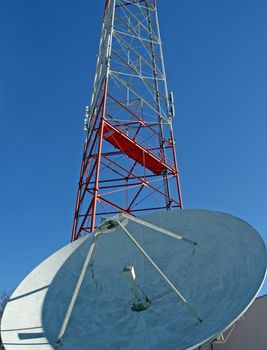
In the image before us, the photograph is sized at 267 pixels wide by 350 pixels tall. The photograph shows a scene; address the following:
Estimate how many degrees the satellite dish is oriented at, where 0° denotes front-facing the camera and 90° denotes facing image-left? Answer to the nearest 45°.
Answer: approximately 45°
